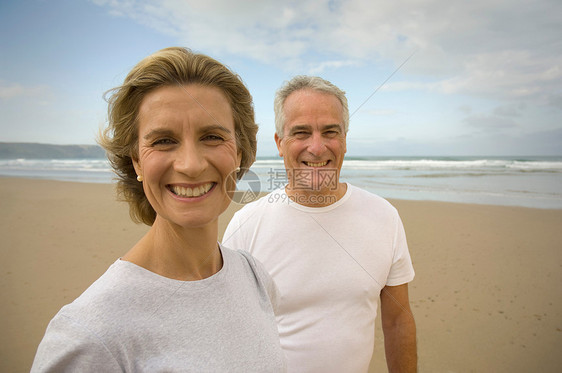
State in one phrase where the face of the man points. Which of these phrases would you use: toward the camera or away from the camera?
toward the camera

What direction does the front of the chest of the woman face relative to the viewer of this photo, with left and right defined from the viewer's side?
facing the viewer and to the right of the viewer

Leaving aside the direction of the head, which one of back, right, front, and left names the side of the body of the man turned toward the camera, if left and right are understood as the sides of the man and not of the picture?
front

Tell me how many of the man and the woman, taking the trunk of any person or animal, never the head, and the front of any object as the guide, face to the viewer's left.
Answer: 0

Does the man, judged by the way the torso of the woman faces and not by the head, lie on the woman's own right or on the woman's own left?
on the woman's own left

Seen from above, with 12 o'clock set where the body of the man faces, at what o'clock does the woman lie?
The woman is roughly at 1 o'clock from the man.
